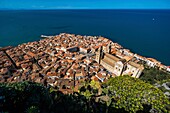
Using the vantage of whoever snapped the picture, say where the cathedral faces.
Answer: facing away from the viewer and to the left of the viewer
